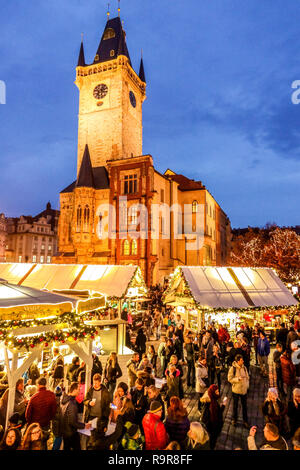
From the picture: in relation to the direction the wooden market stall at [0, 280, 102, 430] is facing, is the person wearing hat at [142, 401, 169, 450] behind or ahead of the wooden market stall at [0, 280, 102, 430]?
ahead

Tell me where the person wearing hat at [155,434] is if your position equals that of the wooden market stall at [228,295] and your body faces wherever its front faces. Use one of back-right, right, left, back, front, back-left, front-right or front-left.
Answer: front

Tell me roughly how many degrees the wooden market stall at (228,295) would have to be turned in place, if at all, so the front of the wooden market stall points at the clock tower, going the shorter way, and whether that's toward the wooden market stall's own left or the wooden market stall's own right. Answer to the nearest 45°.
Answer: approximately 135° to the wooden market stall's own right

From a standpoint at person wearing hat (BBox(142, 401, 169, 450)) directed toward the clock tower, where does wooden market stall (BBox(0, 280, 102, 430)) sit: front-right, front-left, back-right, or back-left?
front-left

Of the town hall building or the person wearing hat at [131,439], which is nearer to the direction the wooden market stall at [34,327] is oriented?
the person wearing hat

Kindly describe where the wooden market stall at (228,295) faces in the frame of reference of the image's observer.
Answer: facing the viewer

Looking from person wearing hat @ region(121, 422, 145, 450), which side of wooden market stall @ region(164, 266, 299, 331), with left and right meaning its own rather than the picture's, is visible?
front

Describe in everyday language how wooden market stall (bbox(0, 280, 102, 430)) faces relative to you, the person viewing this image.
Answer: facing the viewer and to the right of the viewer

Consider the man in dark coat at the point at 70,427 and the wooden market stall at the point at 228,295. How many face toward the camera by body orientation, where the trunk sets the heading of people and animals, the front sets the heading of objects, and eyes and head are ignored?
1
